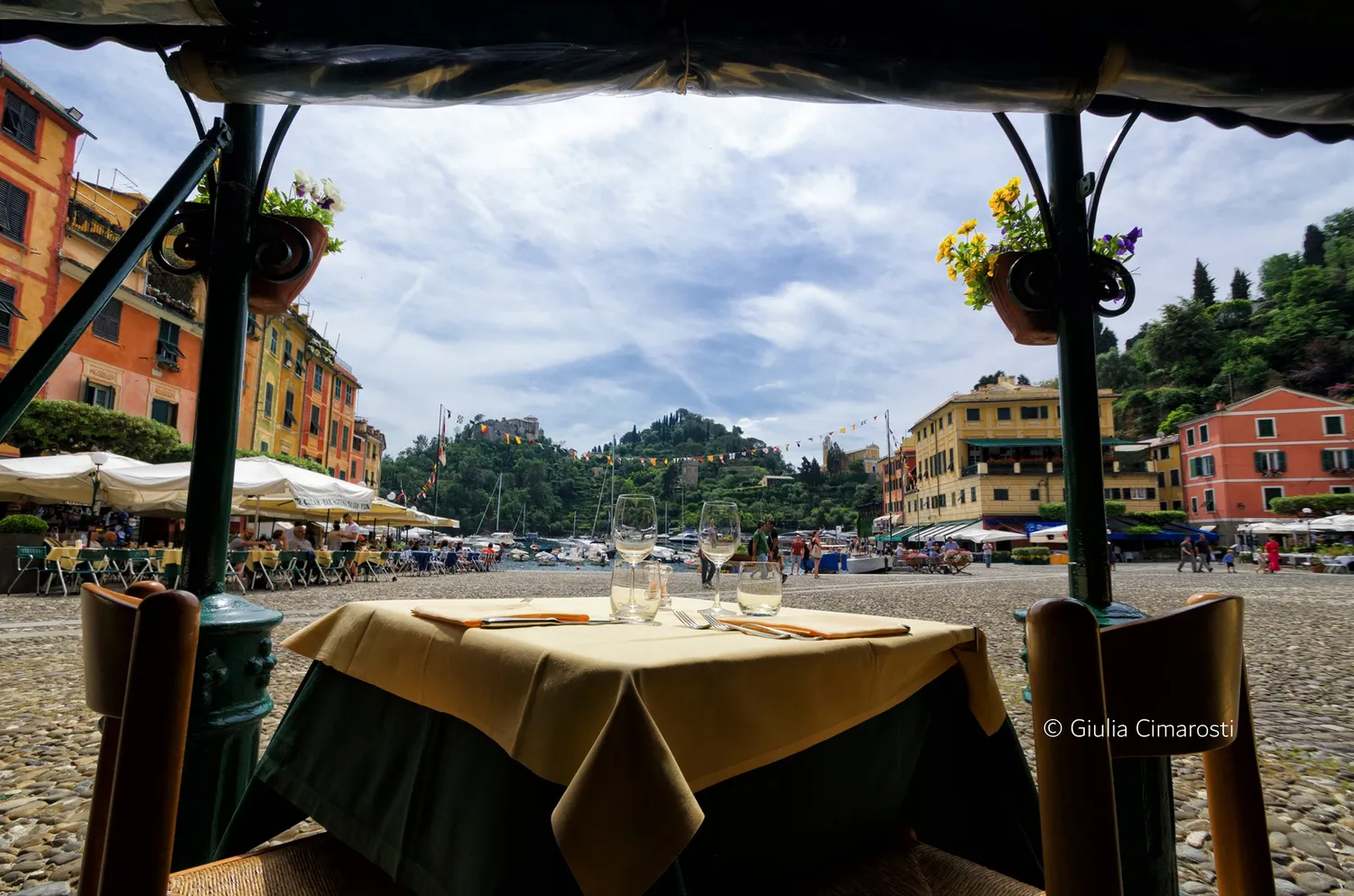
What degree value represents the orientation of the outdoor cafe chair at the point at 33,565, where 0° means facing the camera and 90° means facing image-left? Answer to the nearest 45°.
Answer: approximately 225°

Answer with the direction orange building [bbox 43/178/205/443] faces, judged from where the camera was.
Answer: facing the viewer and to the right of the viewer

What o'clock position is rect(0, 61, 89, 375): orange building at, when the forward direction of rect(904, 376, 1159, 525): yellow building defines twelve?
The orange building is roughly at 1 o'clock from the yellow building.

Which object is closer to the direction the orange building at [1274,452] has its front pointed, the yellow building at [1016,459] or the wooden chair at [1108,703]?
the wooden chair

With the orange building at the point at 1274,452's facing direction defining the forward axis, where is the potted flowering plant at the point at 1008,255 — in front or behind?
in front

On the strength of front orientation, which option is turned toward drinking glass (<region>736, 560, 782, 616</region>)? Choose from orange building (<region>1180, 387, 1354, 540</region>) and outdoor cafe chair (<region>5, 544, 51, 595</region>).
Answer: the orange building

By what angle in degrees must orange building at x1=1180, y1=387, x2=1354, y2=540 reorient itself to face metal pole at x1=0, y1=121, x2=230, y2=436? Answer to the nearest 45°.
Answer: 0° — it already faces it

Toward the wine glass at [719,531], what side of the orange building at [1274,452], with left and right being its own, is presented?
front

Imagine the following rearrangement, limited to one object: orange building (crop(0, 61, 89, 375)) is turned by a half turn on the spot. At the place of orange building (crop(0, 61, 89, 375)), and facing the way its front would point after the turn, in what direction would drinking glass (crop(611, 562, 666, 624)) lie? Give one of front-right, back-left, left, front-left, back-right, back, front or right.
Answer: back-left

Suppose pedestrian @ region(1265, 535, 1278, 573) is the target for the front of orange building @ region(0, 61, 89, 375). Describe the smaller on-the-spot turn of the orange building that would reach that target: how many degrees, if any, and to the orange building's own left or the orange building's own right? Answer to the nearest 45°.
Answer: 0° — it already faces them

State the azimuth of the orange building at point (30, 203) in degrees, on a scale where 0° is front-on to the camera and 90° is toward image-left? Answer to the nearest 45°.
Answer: approximately 315°

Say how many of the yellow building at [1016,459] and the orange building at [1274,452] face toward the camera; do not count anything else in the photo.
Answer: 2

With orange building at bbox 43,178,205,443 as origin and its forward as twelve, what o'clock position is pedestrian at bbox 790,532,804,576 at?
The pedestrian is roughly at 11 o'clock from the orange building.

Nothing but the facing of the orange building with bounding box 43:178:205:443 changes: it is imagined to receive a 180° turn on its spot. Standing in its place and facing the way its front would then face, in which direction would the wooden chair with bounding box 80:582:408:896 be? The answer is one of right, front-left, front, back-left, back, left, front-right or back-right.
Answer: back-left

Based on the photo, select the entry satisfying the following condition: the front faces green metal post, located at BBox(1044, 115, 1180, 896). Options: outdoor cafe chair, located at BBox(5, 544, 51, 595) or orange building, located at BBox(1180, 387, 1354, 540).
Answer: the orange building
